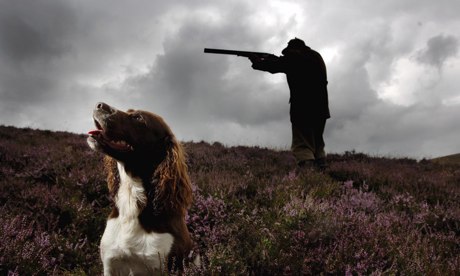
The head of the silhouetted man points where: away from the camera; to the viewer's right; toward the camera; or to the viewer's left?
to the viewer's left

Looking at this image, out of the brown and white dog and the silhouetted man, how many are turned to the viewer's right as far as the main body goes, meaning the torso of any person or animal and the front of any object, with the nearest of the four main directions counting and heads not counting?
0

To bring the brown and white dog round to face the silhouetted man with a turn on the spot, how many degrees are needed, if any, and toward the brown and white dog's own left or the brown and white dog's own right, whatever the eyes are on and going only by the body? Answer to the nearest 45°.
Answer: approximately 180°

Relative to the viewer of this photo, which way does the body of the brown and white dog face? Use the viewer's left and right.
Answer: facing the viewer and to the left of the viewer

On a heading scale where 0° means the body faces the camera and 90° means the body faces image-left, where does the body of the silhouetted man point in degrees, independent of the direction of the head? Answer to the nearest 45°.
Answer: approximately 90°

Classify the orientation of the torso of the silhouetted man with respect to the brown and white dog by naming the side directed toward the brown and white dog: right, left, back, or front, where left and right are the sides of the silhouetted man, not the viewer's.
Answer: left
